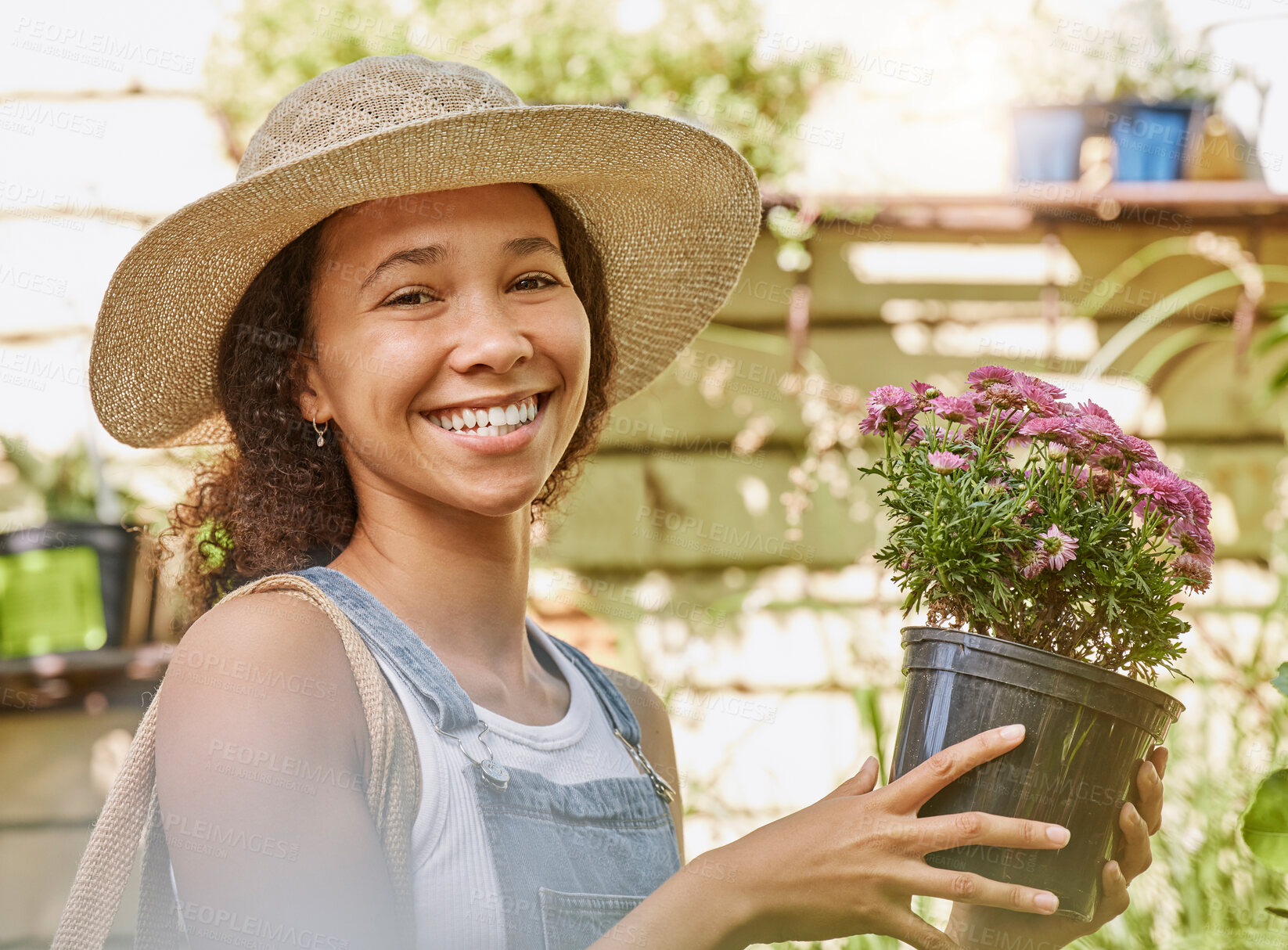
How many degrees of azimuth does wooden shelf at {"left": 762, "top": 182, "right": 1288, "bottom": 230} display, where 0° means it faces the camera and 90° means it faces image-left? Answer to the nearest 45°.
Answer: approximately 0°

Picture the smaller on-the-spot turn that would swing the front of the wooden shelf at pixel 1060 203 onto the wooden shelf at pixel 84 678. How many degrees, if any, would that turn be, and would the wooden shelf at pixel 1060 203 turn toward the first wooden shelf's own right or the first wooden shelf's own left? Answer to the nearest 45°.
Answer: approximately 90° to the first wooden shelf's own right

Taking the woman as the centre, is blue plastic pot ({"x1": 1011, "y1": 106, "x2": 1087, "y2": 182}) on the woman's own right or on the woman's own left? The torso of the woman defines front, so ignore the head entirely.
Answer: on the woman's own left

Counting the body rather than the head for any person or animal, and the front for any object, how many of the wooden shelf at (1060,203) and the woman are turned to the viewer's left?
0
